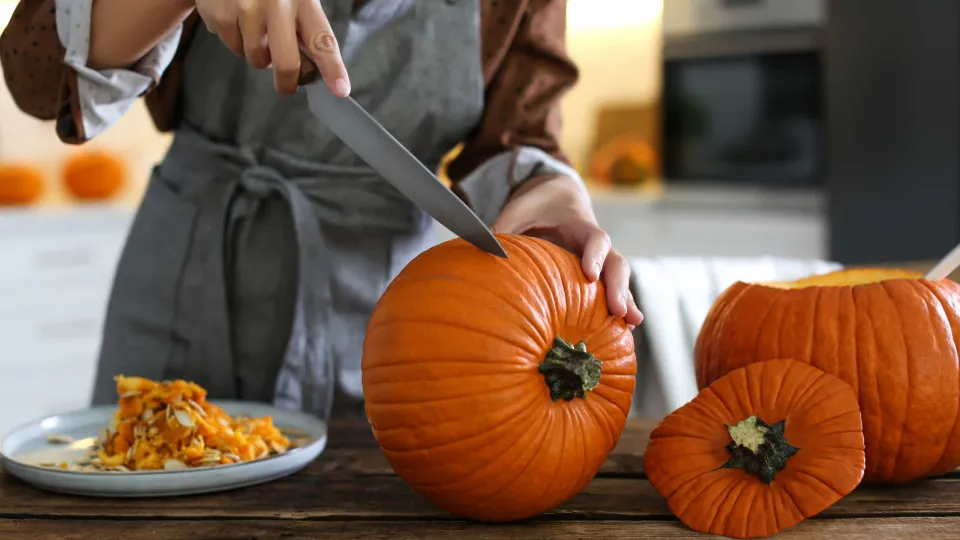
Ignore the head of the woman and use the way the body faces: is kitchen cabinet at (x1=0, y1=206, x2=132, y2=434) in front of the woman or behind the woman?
behind

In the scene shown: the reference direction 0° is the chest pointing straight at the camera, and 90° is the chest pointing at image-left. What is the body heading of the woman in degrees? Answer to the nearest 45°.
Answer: approximately 0°

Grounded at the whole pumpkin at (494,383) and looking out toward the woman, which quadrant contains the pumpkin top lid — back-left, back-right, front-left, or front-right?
back-right

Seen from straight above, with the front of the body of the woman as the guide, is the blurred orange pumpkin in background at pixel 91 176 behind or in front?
behind
